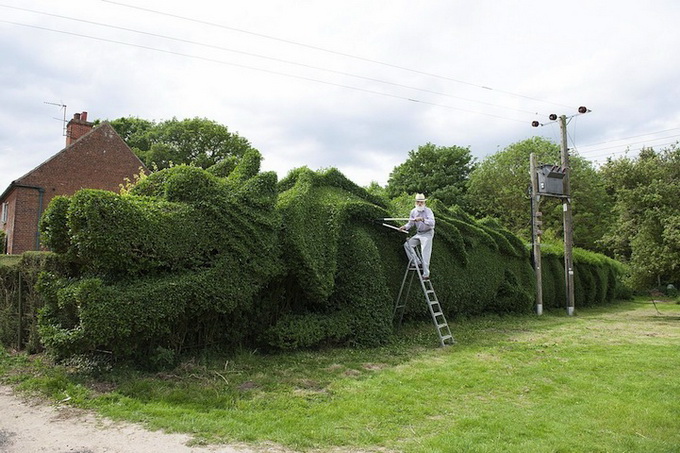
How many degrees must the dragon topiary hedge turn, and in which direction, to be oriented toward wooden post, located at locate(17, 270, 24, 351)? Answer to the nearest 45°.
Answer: approximately 45° to its right

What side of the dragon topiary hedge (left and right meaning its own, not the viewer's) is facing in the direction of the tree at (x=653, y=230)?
back

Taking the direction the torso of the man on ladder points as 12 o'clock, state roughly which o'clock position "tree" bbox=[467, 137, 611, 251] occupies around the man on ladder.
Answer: The tree is roughly at 5 o'clock from the man on ladder.

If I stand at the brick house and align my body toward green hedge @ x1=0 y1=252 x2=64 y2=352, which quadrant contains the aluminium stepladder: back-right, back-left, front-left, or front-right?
front-left

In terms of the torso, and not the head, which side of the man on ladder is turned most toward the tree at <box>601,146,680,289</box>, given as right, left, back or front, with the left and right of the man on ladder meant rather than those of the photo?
back

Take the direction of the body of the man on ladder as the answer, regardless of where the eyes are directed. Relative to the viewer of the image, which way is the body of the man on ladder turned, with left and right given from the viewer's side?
facing the viewer and to the left of the viewer

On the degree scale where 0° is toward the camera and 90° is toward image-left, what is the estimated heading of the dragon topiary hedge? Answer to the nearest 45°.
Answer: approximately 45°

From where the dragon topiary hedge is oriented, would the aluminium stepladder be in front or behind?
behind

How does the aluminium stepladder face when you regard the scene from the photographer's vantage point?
facing the viewer and to the right of the viewer

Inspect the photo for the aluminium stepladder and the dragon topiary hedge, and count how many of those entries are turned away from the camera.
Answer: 0

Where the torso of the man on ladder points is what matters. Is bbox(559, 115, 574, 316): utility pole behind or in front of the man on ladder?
behind
